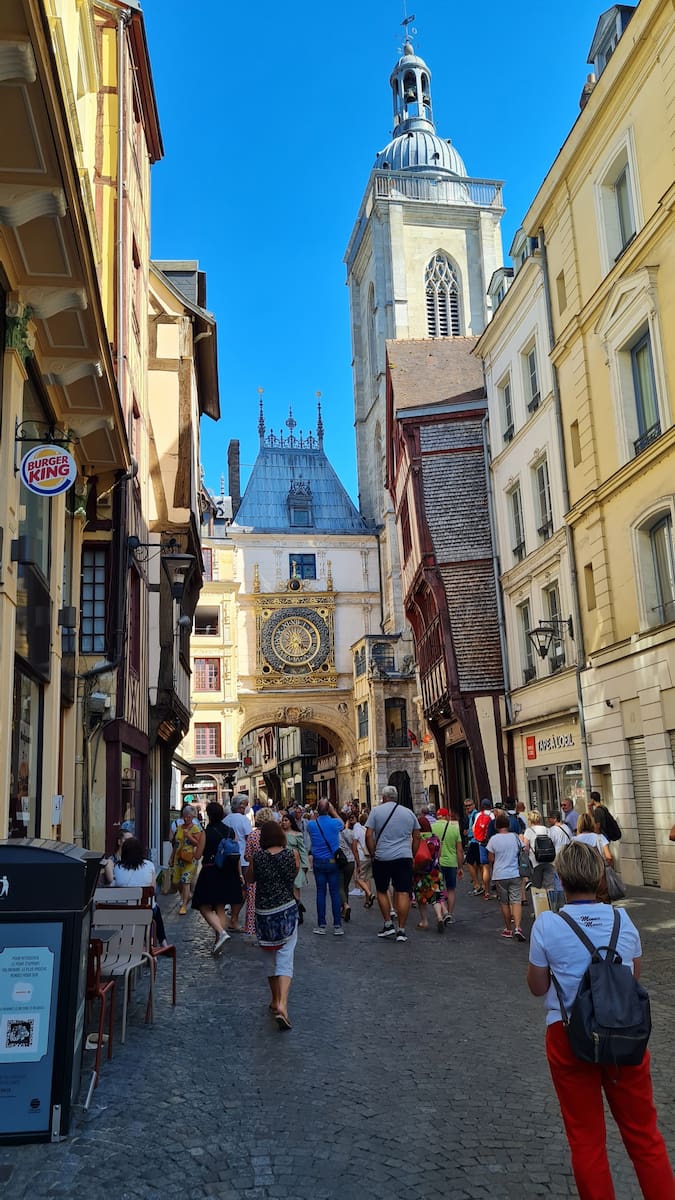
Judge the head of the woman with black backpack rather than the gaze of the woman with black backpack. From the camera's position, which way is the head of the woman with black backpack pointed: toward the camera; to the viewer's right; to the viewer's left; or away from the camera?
away from the camera

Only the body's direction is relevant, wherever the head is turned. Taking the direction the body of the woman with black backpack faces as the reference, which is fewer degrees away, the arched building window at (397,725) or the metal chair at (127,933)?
the arched building window

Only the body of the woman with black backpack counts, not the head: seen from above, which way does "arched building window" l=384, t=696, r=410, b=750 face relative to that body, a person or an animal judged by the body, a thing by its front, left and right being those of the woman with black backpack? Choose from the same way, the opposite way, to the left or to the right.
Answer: the opposite way

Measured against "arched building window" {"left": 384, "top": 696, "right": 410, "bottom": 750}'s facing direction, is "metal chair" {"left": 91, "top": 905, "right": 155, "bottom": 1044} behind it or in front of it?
in front

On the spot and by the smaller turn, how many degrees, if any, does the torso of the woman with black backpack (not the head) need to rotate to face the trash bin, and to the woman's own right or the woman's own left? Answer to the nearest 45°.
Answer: approximately 90° to the woman's own left

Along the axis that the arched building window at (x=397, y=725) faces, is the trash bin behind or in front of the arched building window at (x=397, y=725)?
in front

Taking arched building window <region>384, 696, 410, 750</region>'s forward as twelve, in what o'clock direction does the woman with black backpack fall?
The woman with black backpack is roughly at 12 o'clock from the arched building window.

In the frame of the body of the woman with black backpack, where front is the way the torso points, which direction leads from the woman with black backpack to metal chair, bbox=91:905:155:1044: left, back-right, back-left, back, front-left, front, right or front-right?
front-left

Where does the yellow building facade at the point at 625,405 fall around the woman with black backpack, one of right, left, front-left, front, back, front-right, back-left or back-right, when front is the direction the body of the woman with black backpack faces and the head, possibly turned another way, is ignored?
front

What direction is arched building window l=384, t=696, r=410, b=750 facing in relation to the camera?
toward the camera

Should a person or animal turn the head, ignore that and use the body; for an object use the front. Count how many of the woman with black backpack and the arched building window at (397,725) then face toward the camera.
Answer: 1

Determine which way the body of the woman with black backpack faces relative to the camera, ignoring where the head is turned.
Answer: away from the camera
